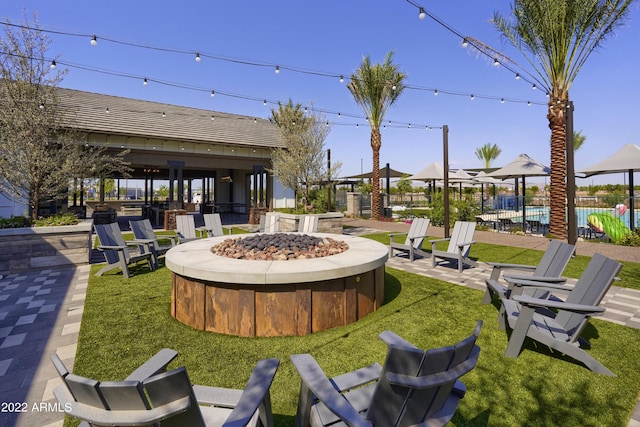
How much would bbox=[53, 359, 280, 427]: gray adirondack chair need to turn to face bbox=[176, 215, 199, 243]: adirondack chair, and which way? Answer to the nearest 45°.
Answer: approximately 45° to its left

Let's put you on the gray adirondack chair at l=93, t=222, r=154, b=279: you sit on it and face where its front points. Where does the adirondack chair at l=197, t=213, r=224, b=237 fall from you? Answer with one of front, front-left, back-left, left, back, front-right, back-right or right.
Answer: left

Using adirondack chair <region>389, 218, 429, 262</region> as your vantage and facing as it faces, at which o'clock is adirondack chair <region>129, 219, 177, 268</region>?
adirondack chair <region>129, 219, 177, 268</region> is roughly at 1 o'clock from adirondack chair <region>389, 218, 429, 262</region>.

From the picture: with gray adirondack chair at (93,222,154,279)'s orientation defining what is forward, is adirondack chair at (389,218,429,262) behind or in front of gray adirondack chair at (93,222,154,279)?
in front

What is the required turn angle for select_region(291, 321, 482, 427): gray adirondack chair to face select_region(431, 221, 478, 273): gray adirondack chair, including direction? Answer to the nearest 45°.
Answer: approximately 45° to its right

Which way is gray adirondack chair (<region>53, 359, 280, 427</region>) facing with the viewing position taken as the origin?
facing away from the viewer and to the right of the viewer

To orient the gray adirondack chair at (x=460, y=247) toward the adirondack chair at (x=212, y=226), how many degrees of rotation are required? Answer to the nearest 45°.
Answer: approximately 45° to its right

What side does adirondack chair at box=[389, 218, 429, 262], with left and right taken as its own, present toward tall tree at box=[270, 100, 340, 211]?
right

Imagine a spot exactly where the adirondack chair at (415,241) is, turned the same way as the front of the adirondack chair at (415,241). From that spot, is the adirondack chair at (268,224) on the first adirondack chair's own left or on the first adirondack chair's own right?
on the first adirondack chair's own right

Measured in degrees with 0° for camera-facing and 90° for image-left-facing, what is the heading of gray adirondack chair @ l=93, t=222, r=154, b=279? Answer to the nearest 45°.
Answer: approximately 315°

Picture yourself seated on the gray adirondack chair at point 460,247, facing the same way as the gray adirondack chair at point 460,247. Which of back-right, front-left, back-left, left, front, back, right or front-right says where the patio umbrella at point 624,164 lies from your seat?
back

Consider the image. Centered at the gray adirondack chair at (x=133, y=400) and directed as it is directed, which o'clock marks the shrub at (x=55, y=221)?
The shrub is roughly at 10 o'clock from the gray adirondack chair.

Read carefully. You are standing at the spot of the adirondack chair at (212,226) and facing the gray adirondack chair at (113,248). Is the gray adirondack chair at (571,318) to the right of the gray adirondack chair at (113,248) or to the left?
left
